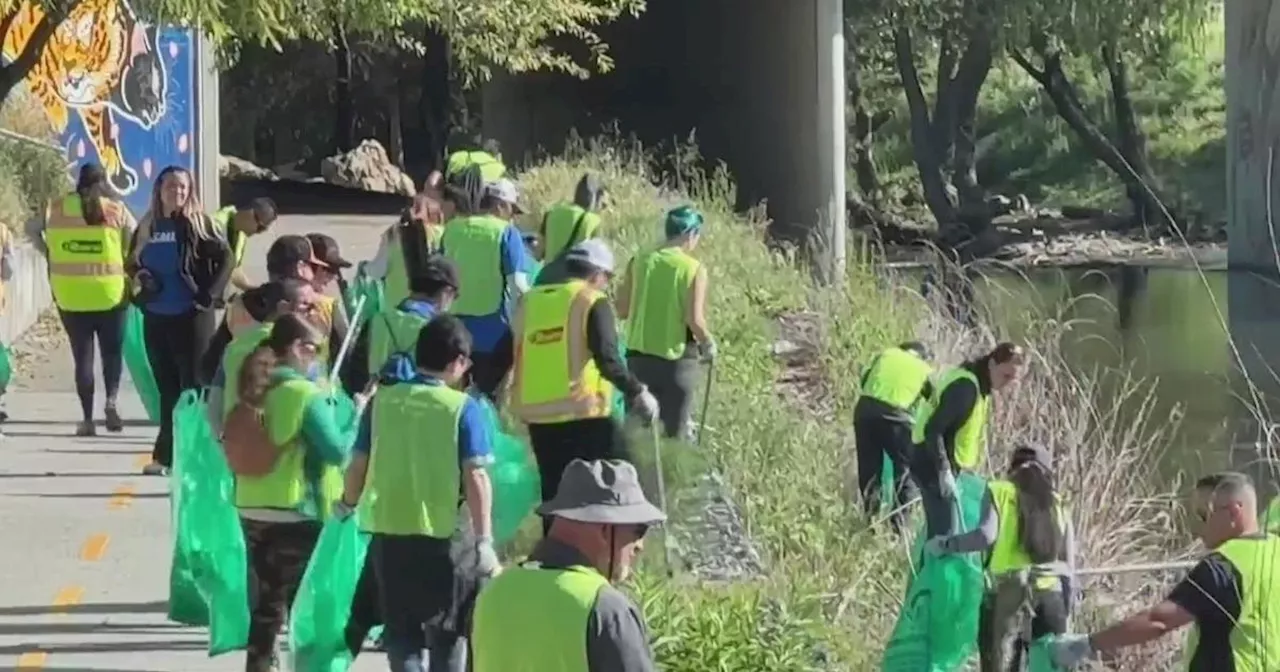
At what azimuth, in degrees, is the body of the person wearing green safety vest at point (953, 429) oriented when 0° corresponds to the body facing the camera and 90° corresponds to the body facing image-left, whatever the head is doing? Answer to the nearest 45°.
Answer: approximately 270°

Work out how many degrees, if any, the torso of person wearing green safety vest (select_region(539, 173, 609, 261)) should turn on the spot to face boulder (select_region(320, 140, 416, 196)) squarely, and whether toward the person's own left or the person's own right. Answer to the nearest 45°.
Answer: approximately 45° to the person's own left

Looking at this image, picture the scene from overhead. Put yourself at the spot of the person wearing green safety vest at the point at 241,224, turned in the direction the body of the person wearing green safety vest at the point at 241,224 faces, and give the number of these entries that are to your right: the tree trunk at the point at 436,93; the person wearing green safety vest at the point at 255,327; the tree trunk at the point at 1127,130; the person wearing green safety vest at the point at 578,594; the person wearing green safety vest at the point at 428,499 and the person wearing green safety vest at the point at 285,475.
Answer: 4

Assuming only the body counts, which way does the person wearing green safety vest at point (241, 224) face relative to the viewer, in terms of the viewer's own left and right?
facing to the right of the viewer

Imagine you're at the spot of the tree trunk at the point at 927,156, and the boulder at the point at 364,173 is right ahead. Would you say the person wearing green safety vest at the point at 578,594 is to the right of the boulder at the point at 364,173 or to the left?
left

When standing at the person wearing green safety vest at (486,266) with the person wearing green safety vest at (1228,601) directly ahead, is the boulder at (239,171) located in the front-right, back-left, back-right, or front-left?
back-left

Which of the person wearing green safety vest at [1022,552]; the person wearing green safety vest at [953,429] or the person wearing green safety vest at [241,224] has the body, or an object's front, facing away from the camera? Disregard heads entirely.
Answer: the person wearing green safety vest at [1022,552]

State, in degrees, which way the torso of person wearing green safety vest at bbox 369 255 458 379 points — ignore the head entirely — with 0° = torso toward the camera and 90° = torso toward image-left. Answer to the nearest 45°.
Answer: approximately 225°

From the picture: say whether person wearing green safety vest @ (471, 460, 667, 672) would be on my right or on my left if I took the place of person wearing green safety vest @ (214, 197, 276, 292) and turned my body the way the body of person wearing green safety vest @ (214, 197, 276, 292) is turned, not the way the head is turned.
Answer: on my right

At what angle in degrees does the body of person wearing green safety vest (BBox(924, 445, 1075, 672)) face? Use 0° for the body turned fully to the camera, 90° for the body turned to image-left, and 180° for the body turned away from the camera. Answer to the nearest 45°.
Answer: approximately 180°

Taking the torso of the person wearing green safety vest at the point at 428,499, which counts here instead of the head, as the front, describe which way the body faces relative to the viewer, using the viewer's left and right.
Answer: facing away from the viewer and to the right of the viewer

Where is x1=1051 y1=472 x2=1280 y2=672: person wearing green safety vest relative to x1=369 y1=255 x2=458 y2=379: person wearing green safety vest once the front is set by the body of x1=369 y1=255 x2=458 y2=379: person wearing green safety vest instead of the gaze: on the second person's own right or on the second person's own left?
on the second person's own right

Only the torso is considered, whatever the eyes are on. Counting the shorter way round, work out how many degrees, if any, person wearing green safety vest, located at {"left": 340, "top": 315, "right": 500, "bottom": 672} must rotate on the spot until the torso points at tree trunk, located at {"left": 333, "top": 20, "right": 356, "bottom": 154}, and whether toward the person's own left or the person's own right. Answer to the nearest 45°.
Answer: approximately 45° to the person's own left

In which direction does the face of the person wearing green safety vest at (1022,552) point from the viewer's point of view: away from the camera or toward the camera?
away from the camera
